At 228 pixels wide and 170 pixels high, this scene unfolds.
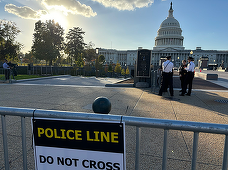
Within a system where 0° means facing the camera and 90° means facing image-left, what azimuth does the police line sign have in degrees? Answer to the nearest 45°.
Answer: approximately 0°

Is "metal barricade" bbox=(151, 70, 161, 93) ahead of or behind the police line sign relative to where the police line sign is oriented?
behind

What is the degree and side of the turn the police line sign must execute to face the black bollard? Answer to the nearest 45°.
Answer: approximately 180°
